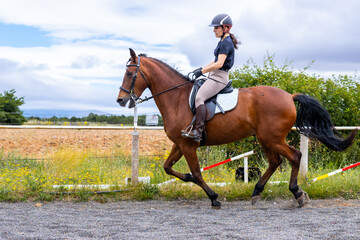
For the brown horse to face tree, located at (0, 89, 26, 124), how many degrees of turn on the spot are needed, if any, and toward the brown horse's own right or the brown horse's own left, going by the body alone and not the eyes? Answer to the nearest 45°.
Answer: approximately 45° to the brown horse's own right

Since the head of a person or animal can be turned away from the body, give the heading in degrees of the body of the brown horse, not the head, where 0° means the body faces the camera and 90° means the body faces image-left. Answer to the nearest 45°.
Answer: approximately 90°

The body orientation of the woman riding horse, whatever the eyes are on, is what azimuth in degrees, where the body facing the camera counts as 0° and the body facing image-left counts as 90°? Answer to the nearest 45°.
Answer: approximately 90°

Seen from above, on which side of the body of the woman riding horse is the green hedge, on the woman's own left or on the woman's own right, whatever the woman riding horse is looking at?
on the woman's own right

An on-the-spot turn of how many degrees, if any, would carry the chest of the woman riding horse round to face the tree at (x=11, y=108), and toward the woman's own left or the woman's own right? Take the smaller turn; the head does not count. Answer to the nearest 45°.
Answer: approximately 45° to the woman's own right

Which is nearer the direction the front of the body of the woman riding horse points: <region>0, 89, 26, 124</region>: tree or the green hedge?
the tree

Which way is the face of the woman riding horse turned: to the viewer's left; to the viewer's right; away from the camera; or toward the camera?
to the viewer's left
